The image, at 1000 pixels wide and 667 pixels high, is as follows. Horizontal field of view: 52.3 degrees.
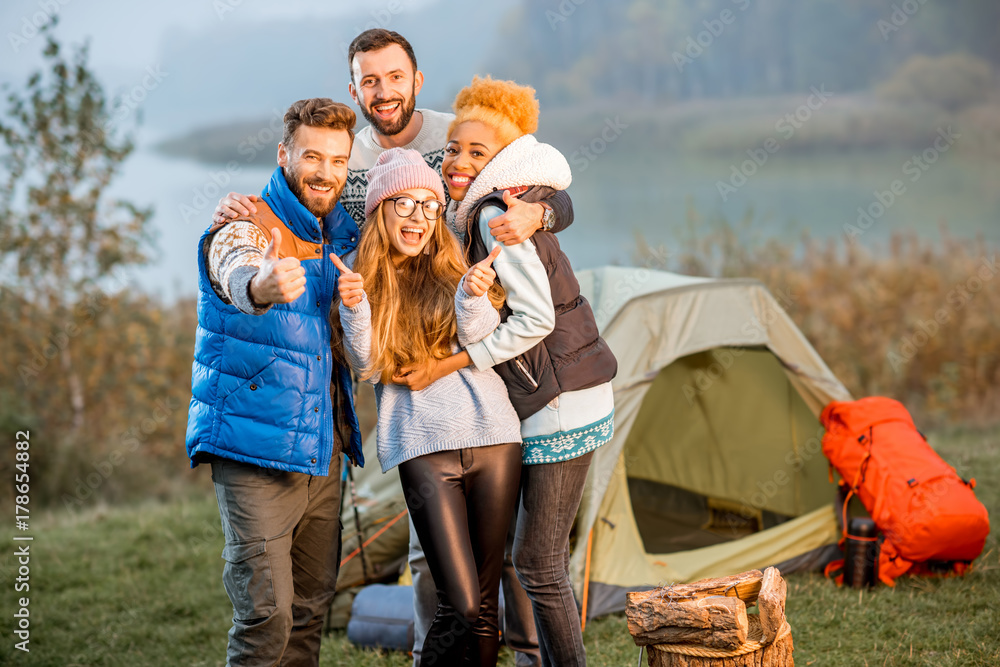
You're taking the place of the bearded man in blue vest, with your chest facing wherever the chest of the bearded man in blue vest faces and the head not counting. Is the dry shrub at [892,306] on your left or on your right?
on your left

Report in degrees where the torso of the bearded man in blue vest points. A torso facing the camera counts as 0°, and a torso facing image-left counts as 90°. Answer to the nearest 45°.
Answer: approximately 315°

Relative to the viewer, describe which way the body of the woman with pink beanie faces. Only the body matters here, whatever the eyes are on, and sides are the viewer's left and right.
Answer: facing the viewer

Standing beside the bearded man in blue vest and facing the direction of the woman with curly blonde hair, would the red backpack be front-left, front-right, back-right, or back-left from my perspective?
front-left

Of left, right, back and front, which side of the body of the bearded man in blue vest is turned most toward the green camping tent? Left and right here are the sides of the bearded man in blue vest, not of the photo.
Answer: left

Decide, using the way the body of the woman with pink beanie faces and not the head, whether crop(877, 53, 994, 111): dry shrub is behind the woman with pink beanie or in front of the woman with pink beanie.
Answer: behind

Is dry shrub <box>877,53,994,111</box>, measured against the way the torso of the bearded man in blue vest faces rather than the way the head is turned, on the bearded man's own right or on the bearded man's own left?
on the bearded man's own left

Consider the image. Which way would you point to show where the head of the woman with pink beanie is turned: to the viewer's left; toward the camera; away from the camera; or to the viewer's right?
toward the camera

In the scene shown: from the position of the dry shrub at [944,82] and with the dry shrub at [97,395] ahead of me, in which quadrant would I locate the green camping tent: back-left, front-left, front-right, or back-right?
front-left

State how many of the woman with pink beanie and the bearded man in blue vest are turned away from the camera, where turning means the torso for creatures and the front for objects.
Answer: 0
